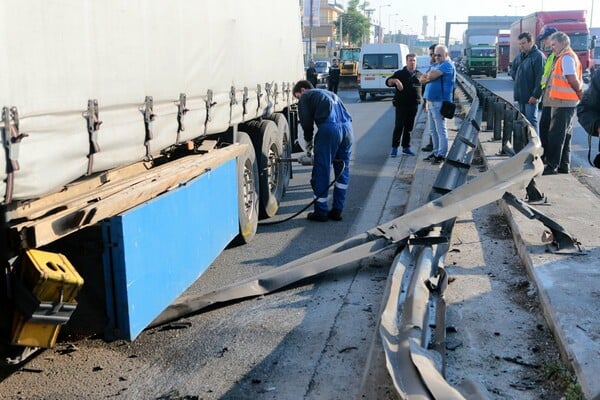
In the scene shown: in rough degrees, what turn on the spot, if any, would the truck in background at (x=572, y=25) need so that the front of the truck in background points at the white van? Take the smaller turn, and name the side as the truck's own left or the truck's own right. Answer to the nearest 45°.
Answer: approximately 90° to the truck's own right

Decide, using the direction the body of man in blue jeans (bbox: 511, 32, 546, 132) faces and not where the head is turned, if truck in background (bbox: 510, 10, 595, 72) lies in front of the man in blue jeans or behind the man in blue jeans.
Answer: behind

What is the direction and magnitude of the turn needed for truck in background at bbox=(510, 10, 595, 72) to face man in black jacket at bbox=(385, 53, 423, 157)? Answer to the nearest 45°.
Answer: approximately 45° to its right

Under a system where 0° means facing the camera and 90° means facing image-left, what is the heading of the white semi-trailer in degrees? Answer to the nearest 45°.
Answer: approximately 45°
